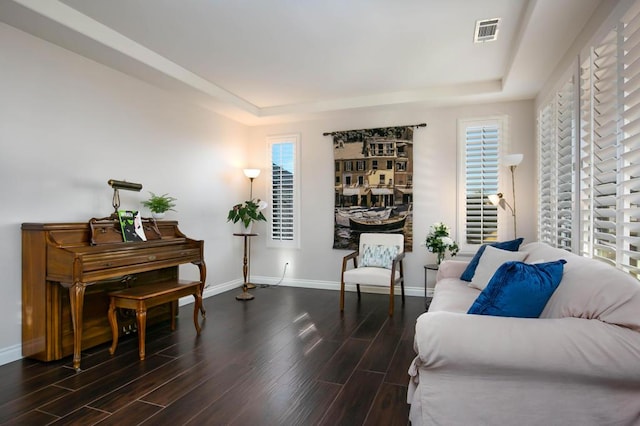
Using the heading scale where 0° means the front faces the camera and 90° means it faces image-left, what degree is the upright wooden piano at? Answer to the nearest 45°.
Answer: approximately 315°

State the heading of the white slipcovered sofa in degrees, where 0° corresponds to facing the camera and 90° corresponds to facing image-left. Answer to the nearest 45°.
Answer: approximately 90°

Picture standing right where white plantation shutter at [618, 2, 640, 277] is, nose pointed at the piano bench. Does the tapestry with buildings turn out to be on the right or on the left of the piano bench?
right

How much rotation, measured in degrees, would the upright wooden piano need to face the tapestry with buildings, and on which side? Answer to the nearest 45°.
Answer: approximately 45° to its left

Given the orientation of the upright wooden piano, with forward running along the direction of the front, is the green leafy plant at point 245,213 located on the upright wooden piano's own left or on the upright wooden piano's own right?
on the upright wooden piano's own left

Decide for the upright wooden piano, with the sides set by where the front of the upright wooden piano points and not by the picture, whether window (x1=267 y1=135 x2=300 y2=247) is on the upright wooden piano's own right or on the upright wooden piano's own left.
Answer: on the upright wooden piano's own left

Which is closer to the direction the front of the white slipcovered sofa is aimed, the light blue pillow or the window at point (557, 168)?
the light blue pillow

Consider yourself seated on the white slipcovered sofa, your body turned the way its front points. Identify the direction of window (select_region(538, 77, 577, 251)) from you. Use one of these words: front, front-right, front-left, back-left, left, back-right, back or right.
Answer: right

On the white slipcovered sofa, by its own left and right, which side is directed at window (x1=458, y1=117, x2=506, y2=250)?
right

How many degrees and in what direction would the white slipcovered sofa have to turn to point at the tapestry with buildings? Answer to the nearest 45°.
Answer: approximately 45° to its right

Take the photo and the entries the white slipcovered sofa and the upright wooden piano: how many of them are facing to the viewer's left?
1

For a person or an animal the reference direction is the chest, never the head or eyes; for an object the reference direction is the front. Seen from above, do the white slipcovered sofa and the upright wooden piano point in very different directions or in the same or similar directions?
very different directions

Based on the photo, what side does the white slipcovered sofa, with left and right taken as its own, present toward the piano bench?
front
